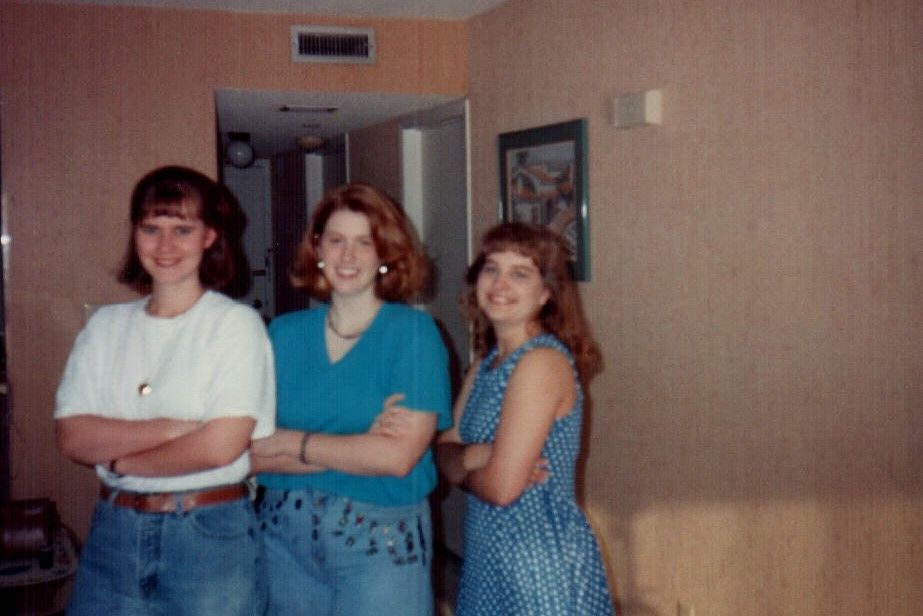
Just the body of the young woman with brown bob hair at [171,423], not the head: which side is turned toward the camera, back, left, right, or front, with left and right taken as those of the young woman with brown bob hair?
front

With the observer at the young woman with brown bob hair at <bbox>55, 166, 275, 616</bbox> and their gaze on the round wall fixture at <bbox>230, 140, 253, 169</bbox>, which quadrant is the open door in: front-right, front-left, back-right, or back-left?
front-right

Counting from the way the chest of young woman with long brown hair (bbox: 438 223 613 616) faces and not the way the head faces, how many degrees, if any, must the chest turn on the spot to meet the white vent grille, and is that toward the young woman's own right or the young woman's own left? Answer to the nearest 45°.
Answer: approximately 135° to the young woman's own right

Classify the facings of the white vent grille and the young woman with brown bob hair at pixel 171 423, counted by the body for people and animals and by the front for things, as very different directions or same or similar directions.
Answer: same or similar directions

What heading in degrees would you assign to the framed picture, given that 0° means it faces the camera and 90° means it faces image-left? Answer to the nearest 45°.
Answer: approximately 45°

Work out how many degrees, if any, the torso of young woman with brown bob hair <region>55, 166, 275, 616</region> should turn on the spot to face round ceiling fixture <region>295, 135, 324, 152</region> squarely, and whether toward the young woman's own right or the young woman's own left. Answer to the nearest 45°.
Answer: approximately 180°

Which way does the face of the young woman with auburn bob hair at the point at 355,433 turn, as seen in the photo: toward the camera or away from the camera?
toward the camera

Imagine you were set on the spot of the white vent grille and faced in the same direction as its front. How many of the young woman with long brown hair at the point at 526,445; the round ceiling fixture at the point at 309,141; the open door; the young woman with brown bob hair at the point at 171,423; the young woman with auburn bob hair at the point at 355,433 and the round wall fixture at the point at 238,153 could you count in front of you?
3

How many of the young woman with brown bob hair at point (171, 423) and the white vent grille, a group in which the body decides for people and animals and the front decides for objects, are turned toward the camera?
2

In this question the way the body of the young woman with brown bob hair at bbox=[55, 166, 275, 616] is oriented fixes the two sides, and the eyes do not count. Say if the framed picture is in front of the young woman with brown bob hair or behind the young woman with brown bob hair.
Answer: behind

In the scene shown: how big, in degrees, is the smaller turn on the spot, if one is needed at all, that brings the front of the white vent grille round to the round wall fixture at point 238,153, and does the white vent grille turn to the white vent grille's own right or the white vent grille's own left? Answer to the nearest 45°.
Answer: approximately 180°

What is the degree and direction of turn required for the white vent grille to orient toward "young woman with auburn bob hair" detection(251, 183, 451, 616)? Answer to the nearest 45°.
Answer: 0° — it already faces them

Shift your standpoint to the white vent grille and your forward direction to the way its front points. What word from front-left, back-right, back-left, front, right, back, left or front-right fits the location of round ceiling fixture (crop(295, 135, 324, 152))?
back

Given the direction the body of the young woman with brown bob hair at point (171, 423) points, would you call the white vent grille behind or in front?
behind

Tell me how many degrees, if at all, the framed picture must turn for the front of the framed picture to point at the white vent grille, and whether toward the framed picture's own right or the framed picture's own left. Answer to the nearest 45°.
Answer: approximately 90° to the framed picture's own right

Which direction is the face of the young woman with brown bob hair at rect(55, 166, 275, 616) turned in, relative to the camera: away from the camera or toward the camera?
toward the camera
